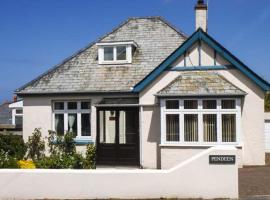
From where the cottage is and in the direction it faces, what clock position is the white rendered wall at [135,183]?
The white rendered wall is roughly at 12 o'clock from the cottage.

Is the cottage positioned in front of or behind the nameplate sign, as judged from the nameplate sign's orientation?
behind

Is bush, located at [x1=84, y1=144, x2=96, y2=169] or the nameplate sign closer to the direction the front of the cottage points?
the nameplate sign

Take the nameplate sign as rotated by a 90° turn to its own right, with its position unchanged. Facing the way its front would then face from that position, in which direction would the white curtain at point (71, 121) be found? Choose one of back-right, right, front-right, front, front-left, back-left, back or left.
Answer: front-right

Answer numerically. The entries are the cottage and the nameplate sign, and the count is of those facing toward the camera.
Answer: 2

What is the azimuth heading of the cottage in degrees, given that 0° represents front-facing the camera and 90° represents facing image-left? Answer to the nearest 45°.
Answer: approximately 0°

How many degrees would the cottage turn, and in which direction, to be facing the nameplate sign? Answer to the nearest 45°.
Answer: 0° — it already faces it

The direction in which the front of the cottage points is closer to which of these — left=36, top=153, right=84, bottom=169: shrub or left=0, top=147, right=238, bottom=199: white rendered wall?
the white rendered wall

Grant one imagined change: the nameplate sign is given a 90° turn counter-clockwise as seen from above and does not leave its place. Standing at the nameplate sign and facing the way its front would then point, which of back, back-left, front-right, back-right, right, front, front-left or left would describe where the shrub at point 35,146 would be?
back-left

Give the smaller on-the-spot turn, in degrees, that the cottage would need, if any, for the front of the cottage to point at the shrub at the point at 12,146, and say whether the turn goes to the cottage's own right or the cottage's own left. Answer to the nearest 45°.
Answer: approximately 90° to the cottage's own right

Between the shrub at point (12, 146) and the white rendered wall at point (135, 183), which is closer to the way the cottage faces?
the white rendered wall

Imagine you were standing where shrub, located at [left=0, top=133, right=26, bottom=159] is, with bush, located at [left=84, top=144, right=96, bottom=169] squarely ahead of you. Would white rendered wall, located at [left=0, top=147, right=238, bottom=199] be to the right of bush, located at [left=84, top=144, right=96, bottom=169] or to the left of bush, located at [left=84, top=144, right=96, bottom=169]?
right

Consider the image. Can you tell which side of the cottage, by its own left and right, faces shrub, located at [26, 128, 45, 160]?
right
